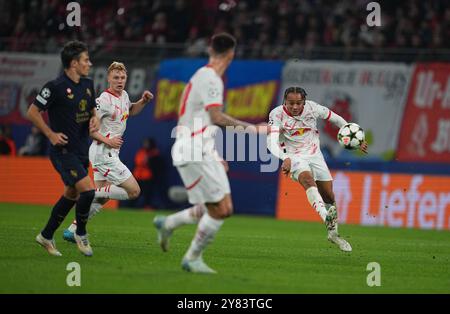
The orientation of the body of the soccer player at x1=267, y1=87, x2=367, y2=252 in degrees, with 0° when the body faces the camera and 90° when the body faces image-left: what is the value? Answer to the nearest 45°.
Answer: approximately 0°

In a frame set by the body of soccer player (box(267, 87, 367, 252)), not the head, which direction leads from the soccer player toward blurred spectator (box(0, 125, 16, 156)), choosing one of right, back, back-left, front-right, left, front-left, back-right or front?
back-right

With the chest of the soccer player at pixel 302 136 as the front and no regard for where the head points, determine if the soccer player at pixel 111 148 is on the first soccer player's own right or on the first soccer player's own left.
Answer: on the first soccer player's own right

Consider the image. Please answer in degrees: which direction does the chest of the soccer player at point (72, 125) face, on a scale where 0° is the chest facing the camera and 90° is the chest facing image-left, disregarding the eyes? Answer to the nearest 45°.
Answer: approximately 315°

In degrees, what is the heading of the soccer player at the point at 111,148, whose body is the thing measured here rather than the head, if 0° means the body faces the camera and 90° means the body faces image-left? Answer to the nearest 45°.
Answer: approximately 315°

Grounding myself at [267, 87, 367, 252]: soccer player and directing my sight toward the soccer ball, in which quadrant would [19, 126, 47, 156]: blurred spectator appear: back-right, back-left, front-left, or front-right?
back-left

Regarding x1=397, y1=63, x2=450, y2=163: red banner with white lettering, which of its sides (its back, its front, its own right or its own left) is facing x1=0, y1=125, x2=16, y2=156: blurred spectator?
right

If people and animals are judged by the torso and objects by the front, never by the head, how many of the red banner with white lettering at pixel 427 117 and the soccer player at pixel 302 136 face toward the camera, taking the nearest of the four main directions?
2

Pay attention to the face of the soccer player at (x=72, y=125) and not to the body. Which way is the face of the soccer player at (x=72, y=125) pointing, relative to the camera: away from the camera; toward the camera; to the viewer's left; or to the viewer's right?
to the viewer's right

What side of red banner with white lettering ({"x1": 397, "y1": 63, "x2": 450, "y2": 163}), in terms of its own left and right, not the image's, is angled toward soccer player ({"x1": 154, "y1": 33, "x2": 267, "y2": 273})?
front

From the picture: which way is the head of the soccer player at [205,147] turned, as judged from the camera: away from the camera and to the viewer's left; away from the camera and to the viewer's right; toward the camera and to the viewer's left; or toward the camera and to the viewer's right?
away from the camera and to the viewer's right
